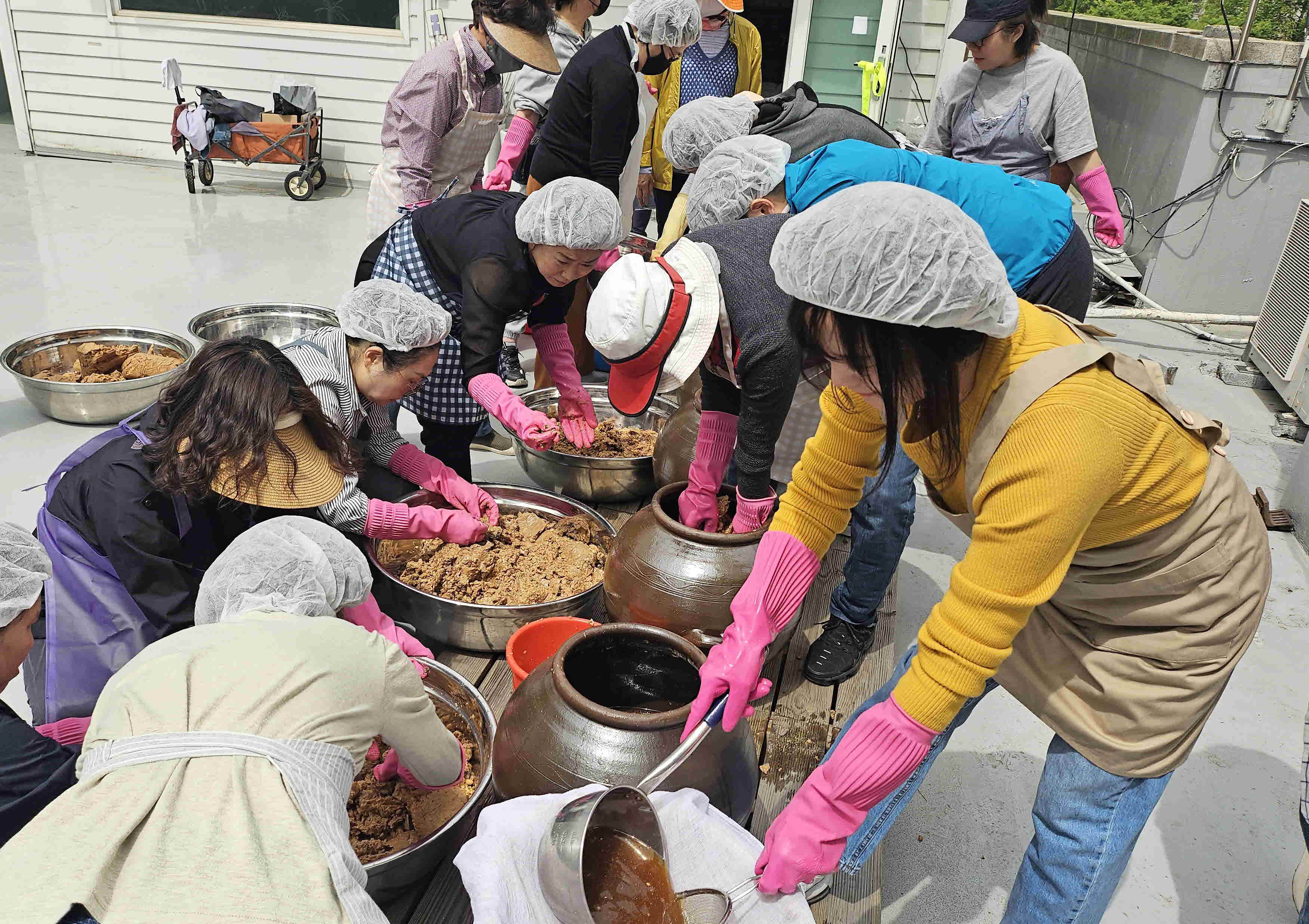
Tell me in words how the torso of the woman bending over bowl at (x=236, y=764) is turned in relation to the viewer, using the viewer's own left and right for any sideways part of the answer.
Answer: facing away from the viewer and to the right of the viewer

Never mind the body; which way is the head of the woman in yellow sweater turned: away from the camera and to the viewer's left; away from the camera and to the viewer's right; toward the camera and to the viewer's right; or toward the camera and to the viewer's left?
toward the camera and to the viewer's left

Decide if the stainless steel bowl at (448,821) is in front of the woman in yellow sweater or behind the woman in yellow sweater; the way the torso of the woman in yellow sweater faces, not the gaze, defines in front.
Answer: in front

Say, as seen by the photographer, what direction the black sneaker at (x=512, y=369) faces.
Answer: facing the viewer

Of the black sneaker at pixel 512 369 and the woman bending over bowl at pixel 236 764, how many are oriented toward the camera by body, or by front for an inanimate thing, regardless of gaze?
1

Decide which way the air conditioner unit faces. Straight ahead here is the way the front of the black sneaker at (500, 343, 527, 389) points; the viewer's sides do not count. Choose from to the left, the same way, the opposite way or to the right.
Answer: to the right

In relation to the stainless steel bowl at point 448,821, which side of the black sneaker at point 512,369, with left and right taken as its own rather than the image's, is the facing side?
front

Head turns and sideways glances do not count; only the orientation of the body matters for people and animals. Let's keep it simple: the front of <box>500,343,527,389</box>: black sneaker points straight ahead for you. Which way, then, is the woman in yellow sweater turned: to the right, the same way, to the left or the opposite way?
to the right

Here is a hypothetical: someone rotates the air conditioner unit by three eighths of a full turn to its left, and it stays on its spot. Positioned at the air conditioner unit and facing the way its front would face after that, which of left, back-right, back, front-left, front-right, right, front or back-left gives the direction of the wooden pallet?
right

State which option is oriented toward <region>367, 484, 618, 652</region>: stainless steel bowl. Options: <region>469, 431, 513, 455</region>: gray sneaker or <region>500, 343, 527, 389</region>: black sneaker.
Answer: <region>500, 343, 527, 389</region>: black sneaker

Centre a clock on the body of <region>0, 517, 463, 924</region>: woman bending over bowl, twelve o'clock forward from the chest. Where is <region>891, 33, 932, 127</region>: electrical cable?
The electrical cable is roughly at 12 o'clock from the woman bending over bowl.

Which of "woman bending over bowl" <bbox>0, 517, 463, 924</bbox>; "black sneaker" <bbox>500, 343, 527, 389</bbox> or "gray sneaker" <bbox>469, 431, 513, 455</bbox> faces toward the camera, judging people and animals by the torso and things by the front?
"black sneaker" <bbox>500, 343, 527, 389</bbox>

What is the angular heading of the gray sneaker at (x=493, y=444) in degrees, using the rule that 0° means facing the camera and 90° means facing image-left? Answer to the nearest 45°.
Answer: approximately 270°

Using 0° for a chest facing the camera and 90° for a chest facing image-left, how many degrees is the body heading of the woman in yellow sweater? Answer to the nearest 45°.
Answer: approximately 45°

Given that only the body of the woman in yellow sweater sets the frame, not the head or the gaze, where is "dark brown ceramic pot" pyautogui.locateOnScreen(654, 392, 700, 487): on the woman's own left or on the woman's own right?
on the woman's own right
